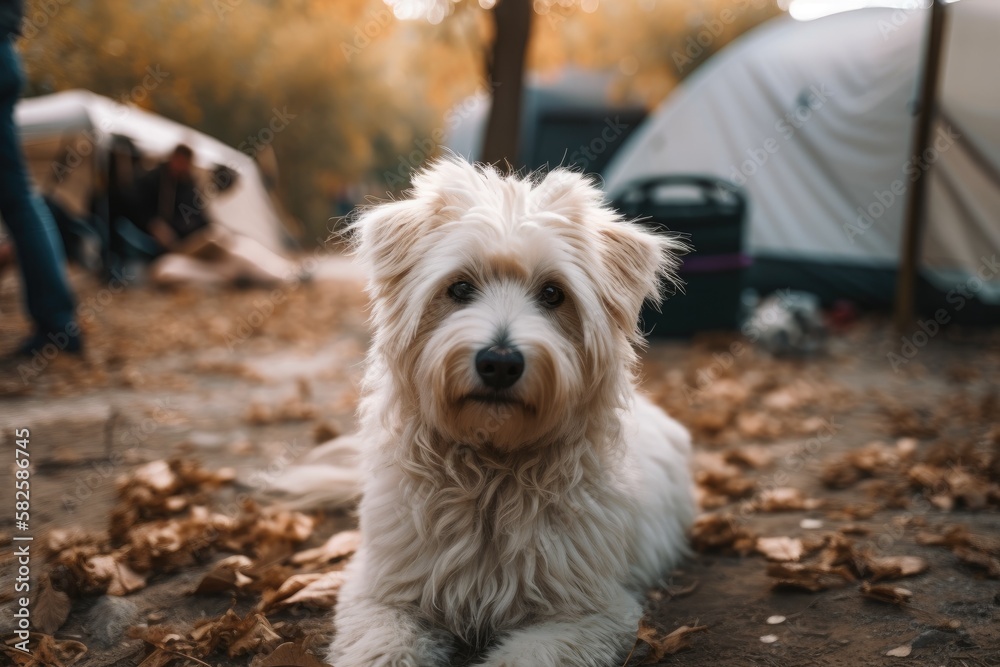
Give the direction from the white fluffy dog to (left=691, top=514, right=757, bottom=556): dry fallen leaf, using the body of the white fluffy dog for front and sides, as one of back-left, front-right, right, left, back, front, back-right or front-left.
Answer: back-left

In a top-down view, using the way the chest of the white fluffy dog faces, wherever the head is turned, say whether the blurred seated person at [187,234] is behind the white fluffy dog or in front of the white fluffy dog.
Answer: behind

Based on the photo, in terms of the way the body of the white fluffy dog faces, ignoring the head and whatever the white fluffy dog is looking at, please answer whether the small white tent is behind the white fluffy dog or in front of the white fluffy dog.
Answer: behind

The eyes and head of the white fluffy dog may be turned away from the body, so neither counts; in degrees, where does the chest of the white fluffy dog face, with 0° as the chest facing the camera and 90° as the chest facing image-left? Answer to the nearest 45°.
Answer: approximately 0°

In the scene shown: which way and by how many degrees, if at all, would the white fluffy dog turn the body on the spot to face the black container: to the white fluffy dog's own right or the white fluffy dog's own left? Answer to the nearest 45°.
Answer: approximately 180°

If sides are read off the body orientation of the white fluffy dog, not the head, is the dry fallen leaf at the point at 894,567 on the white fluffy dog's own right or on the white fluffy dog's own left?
on the white fluffy dog's own left
